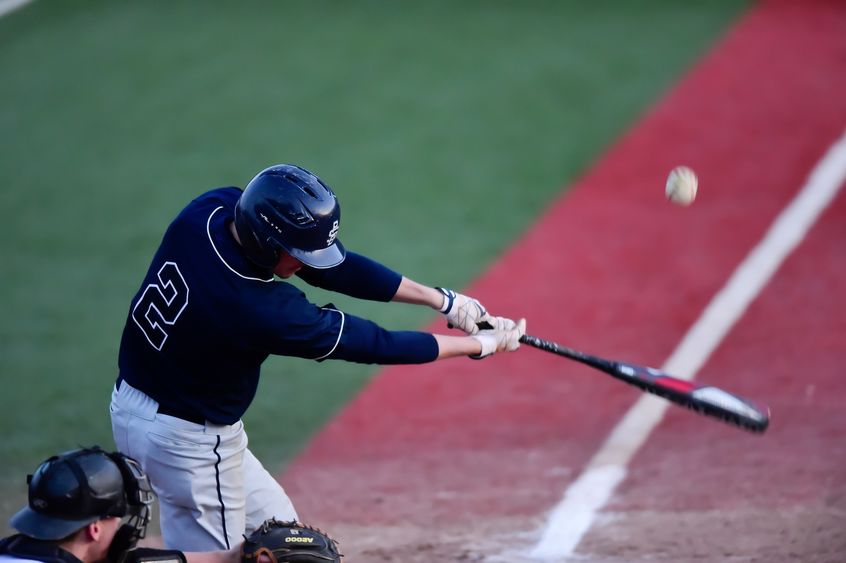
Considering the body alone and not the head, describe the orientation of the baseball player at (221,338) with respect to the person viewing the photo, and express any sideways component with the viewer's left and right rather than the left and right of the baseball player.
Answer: facing away from the viewer and to the right of the viewer

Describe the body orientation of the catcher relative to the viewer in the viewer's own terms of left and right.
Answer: facing away from the viewer and to the right of the viewer

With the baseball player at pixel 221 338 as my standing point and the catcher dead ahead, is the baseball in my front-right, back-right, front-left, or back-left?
back-left
